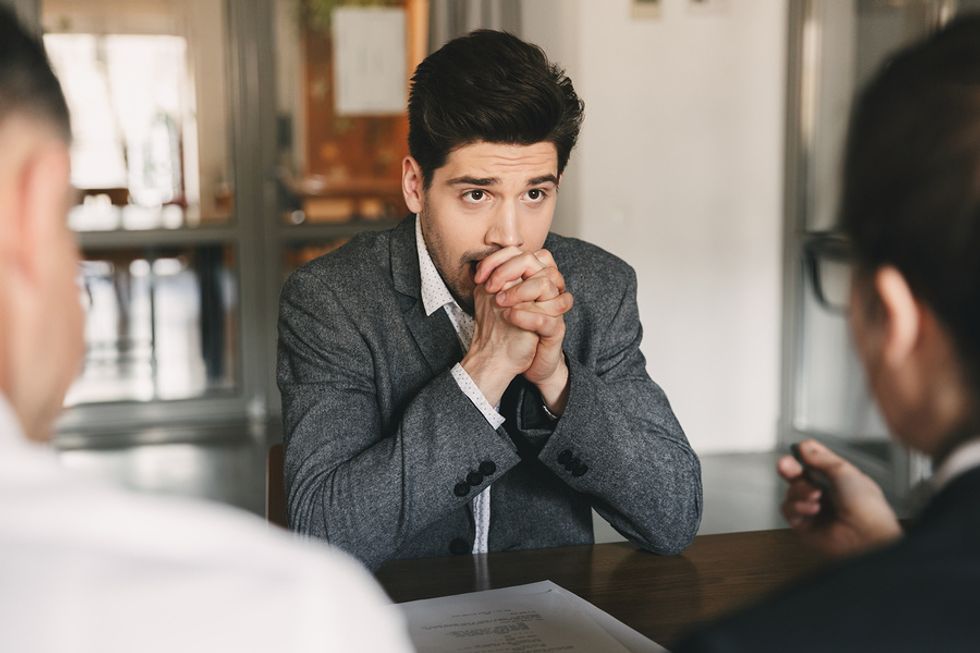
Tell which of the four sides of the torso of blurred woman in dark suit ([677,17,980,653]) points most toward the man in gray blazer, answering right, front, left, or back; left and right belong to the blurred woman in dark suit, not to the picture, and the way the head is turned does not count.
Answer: front

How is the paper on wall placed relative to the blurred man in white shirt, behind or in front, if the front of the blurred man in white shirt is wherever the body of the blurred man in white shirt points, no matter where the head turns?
in front

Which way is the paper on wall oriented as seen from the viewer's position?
toward the camera

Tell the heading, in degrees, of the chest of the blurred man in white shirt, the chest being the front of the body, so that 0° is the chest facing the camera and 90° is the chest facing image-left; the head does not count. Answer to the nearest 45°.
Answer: approximately 180°

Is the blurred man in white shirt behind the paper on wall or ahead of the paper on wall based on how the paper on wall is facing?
ahead

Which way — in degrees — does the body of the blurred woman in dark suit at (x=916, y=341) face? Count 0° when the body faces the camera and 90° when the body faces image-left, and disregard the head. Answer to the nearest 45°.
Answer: approximately 135°

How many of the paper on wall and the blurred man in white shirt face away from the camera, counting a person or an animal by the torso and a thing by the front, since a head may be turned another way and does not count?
1

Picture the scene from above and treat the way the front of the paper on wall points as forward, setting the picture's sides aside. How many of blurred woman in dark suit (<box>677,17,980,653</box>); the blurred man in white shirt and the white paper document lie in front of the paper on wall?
3

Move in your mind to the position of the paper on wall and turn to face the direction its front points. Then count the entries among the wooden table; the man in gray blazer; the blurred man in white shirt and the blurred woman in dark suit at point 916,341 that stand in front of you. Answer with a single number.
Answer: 4

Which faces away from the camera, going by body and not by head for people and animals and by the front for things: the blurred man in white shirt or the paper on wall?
the blurred man in white shirt

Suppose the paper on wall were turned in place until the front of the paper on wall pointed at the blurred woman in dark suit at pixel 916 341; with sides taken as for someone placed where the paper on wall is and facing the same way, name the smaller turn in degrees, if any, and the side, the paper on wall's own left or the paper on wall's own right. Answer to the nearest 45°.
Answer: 0° — it already faces them

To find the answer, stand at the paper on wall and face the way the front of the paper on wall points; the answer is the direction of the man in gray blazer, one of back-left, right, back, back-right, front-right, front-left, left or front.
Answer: front

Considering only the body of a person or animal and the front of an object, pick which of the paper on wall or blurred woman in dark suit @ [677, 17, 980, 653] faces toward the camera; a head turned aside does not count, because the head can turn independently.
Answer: the paper on wall

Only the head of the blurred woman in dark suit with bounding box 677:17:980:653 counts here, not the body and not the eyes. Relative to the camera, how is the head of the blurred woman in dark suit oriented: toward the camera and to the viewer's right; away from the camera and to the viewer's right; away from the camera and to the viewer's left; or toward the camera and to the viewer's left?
away from the camera and to the viewer's left

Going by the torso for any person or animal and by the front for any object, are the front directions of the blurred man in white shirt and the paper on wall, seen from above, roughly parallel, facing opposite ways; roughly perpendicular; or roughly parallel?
roughly parallel, facing opposite ways
